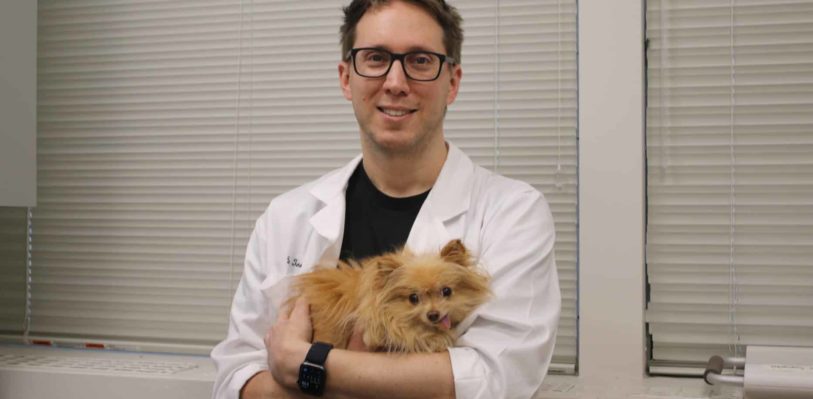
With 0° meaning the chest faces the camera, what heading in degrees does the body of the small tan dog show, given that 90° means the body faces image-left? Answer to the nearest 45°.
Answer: approximately 315°

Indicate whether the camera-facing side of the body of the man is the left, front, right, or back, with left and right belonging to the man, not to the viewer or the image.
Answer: front

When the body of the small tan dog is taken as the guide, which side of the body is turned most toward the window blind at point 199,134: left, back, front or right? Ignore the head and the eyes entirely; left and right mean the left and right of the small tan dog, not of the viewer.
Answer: back

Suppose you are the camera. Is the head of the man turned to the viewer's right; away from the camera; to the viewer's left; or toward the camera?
toward the camera

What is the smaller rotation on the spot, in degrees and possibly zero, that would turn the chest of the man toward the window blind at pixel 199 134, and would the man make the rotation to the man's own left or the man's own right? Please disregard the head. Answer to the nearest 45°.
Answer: approximately 135° to the man's own right
